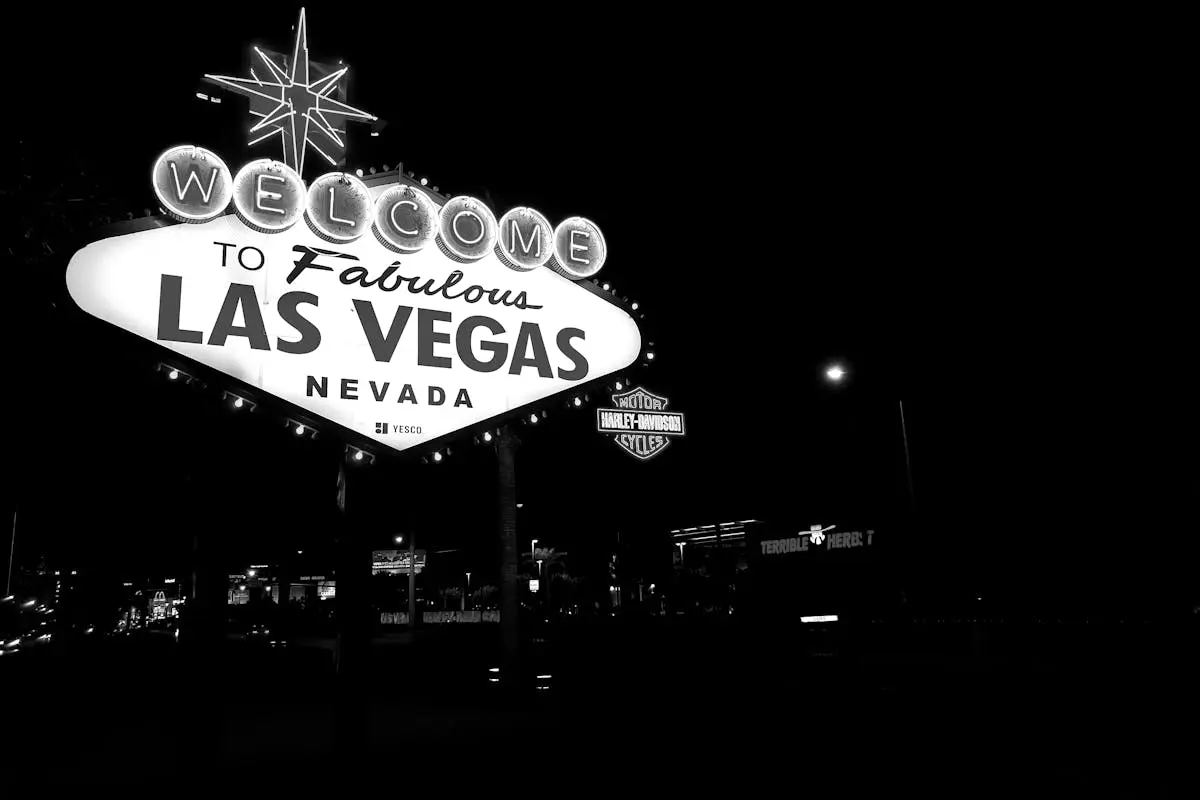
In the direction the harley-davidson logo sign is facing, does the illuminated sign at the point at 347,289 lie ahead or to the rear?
ahead

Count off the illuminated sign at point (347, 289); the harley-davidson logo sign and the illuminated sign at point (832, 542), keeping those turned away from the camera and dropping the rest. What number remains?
0

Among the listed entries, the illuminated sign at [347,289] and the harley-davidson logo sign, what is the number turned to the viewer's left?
0

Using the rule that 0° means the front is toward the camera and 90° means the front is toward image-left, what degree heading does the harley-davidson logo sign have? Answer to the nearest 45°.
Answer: approximately 0°

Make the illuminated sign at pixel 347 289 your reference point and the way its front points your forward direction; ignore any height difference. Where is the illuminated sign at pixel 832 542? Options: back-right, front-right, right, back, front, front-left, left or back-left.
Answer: left

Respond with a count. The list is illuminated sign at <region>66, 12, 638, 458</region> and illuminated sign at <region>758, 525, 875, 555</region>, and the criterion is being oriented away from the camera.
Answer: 0

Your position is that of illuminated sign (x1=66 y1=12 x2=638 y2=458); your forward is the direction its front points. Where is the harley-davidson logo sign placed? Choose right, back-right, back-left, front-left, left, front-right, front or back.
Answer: left

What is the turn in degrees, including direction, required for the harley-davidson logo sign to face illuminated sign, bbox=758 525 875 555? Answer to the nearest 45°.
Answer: approximately 135° to its left

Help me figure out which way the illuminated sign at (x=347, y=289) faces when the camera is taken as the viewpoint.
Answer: facing the viewer and to the right of the viewer

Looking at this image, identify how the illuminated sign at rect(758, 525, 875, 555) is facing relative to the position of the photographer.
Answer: facing the viewer and to the left of the viewer
